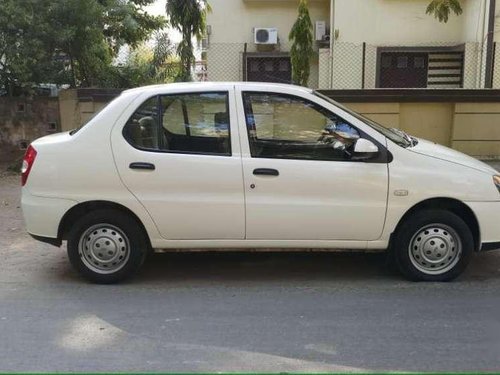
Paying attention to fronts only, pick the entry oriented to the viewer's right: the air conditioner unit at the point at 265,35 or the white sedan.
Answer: the white sedan

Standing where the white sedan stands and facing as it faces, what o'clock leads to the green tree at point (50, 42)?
The green tree is roughly at 8 o'clock from the white sedan.

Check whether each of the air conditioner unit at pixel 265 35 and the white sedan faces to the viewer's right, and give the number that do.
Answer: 1

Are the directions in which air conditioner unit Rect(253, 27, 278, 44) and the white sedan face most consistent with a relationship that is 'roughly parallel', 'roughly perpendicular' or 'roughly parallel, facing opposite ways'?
roughly perpendicular

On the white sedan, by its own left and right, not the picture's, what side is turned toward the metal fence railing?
left

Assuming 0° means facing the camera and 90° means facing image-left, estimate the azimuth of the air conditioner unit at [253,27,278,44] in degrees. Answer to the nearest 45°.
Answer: approximately 0°

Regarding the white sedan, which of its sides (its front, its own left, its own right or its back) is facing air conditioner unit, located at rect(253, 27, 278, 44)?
left

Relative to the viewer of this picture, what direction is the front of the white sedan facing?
facing to the right of the viewer

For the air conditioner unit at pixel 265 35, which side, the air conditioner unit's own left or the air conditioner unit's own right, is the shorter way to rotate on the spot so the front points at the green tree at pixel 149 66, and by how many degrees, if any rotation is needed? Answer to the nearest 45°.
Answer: approximately 90° to the air conditioner unit's own right
